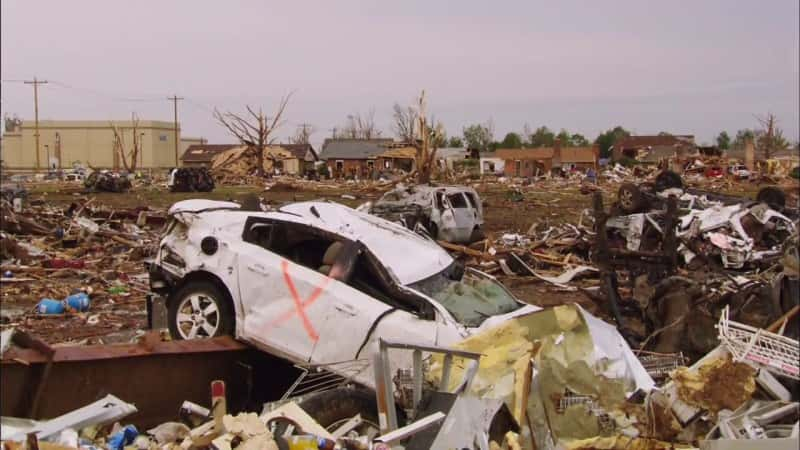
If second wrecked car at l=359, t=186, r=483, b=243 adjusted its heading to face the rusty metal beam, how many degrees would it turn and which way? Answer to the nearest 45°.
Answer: approximately 90° to its left

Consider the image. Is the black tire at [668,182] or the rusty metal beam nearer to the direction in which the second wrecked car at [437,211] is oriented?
the rusty metal beam

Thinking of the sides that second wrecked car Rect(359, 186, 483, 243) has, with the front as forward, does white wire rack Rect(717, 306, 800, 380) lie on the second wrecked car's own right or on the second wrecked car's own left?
on the second wrecked car's own left

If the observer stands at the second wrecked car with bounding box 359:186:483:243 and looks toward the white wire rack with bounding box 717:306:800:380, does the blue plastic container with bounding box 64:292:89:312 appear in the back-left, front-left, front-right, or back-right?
front-right

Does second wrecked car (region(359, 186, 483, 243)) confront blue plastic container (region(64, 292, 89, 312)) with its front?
no

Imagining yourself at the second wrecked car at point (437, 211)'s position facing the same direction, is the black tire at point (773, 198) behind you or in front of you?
behind

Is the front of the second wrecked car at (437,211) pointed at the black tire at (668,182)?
no

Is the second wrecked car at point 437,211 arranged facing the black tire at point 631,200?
no

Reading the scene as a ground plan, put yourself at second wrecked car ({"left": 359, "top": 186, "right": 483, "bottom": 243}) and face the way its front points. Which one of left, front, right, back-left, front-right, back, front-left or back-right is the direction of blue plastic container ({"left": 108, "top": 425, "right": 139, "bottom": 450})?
left

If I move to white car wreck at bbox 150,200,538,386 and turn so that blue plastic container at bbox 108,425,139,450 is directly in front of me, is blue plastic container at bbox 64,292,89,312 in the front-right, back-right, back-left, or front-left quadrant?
back-right

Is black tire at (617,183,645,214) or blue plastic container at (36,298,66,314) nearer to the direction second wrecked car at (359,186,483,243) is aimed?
the blue plastic container
